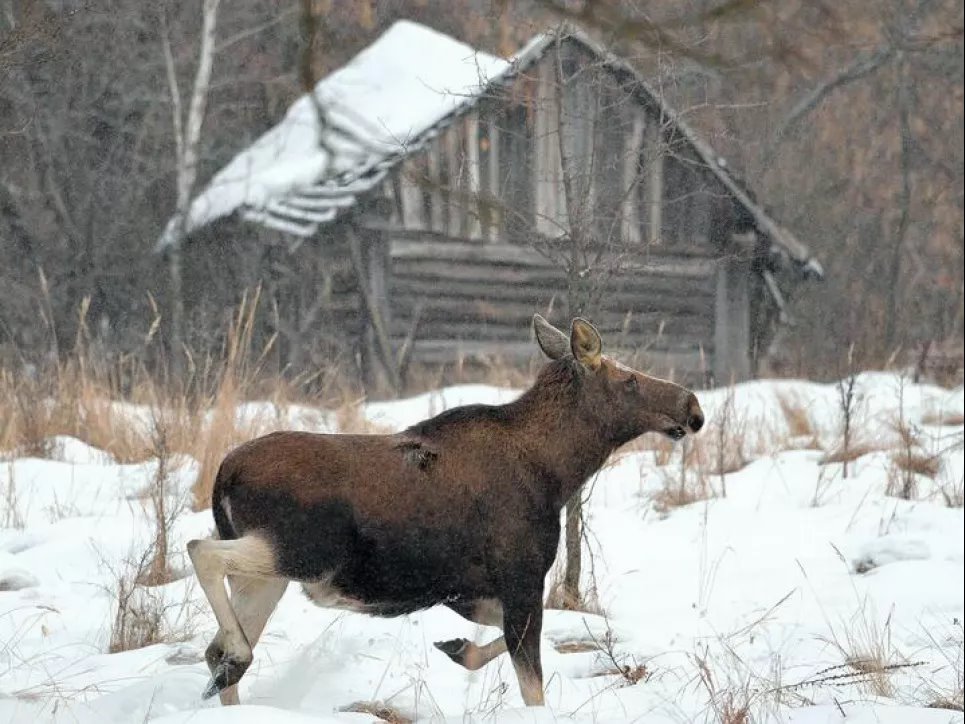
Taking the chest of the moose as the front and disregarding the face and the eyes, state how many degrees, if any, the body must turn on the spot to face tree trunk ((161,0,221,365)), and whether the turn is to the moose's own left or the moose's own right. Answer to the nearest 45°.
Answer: approximately 90° to the moose's own left

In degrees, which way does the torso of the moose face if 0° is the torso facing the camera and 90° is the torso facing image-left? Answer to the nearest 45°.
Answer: approximately 270°

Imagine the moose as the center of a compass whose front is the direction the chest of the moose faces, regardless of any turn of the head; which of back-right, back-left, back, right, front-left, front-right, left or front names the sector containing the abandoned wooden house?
left
